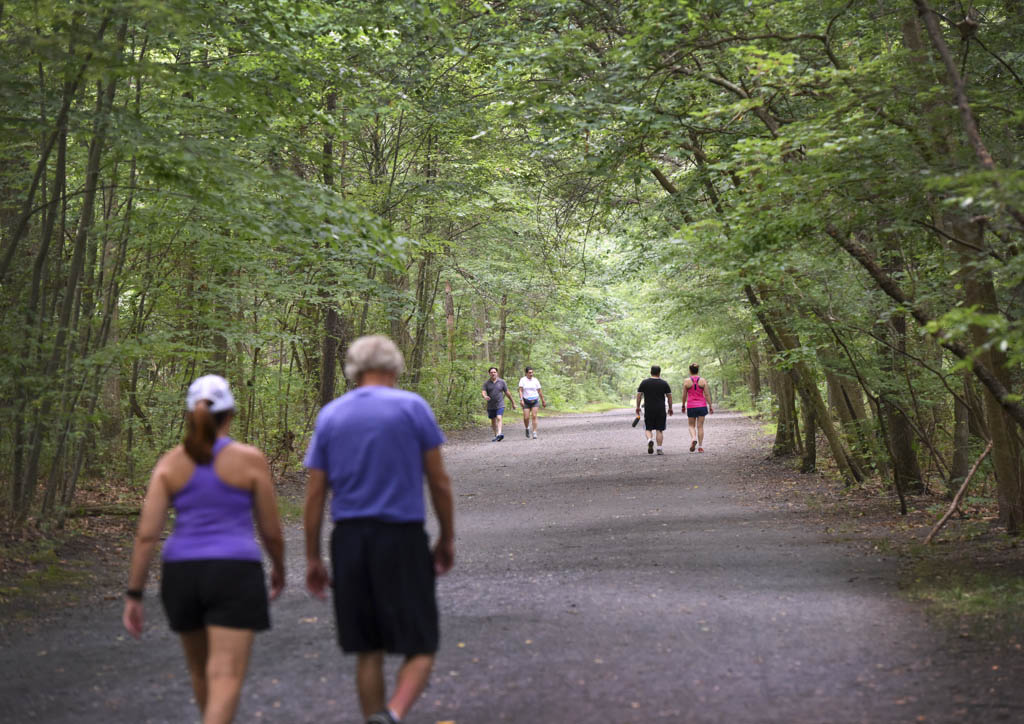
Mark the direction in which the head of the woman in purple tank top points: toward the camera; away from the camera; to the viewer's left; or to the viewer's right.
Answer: away from the camera

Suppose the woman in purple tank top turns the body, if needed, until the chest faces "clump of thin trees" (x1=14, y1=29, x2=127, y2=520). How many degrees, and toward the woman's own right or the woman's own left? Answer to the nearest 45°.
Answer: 0° — they already face it

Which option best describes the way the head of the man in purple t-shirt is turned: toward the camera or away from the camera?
away from the camera

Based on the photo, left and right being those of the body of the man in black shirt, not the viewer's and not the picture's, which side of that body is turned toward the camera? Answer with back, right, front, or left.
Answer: back

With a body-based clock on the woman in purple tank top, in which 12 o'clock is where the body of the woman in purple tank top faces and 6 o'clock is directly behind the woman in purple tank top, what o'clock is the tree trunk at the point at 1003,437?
The tree trunk is roughly at 2 o'clock from the woman in purple tank top.

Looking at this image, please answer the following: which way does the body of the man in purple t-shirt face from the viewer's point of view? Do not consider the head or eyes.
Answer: away from the camera

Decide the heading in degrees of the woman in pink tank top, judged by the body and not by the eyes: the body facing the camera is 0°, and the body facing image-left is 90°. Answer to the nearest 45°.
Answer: approximately 180°

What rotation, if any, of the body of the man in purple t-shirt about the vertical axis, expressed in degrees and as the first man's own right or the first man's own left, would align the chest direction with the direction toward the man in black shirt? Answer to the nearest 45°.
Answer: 0° — they already face them

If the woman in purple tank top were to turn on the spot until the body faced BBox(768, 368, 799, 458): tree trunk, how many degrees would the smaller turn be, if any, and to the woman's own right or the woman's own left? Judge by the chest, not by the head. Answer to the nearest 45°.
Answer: approximately 45° to the woman's own right

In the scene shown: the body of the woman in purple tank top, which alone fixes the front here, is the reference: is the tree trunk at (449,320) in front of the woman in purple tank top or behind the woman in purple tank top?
in front

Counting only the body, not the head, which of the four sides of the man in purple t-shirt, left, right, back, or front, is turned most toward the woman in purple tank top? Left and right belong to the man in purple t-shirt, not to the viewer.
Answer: left

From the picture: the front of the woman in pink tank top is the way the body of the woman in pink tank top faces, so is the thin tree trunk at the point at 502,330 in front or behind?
in front

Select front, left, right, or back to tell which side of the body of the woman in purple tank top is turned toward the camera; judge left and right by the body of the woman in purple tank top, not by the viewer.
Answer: back

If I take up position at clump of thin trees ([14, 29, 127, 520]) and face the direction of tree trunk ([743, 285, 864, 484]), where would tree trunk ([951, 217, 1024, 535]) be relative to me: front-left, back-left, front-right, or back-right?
front-right

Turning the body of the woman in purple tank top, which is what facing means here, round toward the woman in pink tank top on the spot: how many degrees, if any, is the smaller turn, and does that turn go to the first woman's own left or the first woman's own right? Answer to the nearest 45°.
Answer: approximately 45° to the first woman's own right

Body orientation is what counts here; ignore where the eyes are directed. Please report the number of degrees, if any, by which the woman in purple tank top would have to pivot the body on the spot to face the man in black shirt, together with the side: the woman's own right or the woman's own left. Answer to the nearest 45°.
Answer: approximately 45° to the woman's own right
